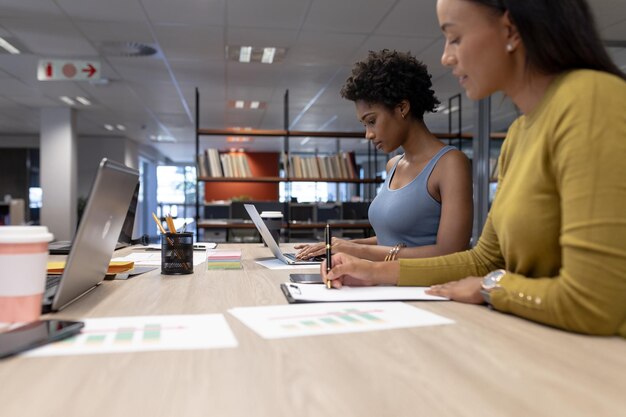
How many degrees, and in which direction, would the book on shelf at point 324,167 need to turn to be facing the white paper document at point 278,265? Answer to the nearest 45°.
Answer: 0° — it already faces it

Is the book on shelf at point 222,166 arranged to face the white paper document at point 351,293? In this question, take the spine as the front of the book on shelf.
yes

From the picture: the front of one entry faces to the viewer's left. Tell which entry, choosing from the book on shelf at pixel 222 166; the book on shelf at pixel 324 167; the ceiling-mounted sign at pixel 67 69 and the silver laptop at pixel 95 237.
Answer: the silver laptop

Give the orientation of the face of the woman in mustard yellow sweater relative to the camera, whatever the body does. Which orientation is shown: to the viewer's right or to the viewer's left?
to the viewer's left

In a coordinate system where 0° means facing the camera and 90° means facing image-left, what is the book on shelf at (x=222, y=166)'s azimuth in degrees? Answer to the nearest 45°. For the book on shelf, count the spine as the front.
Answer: approximately 0°

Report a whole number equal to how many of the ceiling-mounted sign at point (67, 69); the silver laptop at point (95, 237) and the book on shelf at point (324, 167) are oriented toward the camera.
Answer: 2

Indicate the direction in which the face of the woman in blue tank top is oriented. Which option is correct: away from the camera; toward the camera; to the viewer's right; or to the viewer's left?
to the viewer's left

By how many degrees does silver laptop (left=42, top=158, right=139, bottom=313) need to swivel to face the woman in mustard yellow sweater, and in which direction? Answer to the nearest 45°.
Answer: approximately 135° to its left

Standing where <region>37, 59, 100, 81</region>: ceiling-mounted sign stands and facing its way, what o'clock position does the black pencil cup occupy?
The black pencil cup is roughly at 12 o'clock from the ceiling-mounted sign.

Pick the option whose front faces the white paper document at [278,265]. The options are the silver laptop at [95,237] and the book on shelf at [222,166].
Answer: the book on shelf
